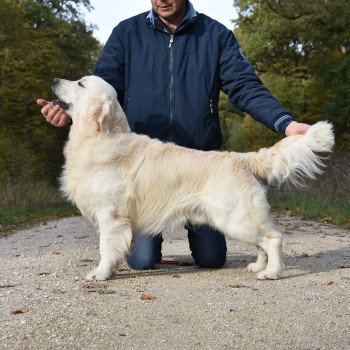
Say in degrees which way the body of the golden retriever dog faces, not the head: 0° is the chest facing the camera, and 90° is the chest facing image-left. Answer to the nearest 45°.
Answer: approximately 90°

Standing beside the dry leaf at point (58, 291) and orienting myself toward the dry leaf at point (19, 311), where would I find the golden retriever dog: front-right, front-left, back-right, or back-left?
back-left

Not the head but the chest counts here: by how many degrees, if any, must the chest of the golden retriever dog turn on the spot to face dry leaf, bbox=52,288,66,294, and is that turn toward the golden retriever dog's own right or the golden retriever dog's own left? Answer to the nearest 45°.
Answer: approximately 45° to the golden retriever dog's own left

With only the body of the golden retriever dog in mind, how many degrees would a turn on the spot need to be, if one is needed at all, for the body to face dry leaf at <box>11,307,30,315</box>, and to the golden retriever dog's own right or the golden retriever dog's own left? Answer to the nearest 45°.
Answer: approximately 45° to the golden retriever dog's own left

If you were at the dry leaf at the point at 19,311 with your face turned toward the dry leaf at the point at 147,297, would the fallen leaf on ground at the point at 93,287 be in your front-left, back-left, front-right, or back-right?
front-left
